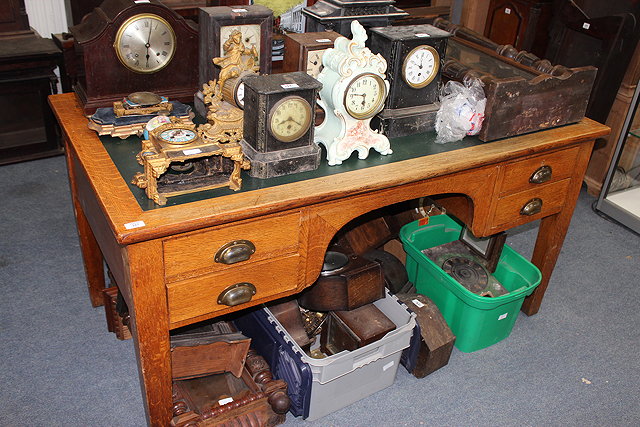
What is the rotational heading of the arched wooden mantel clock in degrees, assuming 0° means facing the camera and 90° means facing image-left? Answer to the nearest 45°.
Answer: approximately 0°

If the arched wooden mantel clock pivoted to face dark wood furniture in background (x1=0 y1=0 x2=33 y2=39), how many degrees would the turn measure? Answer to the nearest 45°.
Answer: approximately 180°

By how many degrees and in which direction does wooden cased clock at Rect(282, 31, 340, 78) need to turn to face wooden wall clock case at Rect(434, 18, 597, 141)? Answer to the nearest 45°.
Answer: approximately 45° to its left

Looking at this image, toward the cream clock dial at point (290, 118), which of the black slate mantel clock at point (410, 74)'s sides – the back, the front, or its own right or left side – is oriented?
right

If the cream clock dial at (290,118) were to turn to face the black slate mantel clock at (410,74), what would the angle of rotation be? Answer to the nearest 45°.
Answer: approximately 90° to its left

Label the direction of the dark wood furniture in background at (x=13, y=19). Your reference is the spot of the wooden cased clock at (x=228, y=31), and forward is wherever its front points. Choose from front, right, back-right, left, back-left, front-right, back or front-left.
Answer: back

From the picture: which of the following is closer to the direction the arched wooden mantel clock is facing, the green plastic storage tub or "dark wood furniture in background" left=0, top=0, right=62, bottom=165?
the green plastic storage tub

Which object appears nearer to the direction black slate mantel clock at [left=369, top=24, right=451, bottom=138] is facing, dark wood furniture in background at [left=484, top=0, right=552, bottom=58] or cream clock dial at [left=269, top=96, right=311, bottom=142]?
the cream clock dial

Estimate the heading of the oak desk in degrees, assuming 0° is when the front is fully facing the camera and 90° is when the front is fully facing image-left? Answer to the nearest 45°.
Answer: approximately 315°
